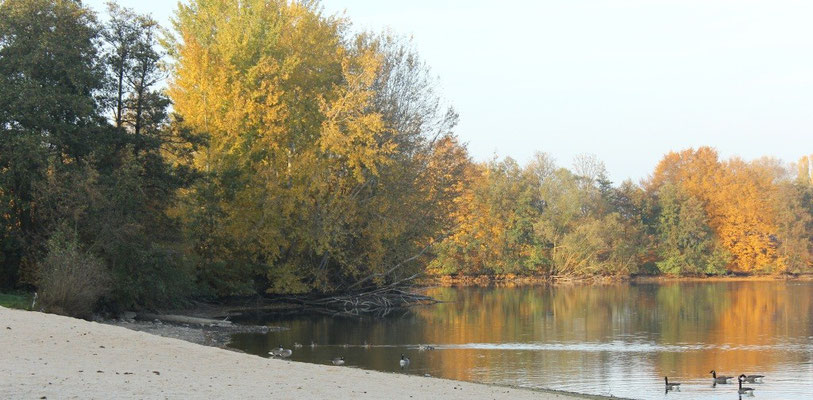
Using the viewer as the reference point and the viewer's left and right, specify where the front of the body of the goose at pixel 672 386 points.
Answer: facing to the left of the viewer

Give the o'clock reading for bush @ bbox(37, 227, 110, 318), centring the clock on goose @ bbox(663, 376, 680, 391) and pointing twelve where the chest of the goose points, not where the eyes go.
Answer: The bush is roughly at 12 o'clock from the goose.

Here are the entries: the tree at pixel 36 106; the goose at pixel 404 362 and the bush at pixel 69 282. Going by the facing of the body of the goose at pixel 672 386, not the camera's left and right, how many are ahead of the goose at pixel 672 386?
3

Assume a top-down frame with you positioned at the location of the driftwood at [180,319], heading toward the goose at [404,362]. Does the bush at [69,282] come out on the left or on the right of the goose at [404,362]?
right

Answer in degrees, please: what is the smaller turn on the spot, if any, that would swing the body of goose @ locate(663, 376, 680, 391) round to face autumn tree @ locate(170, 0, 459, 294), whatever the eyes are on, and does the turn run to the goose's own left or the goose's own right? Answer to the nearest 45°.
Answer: approximately 45° to the goose's own right

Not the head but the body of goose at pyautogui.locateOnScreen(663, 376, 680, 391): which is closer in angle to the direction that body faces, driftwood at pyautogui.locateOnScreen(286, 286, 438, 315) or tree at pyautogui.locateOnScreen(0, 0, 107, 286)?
the tree

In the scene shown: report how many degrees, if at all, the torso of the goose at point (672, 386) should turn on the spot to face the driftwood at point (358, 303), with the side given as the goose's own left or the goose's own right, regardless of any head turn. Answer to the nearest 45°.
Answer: approximately 45° to the goose's own right

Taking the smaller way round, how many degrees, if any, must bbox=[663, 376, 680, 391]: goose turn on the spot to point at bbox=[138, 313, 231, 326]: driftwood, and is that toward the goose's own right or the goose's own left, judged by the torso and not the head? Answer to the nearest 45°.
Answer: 0° — it already faces it
